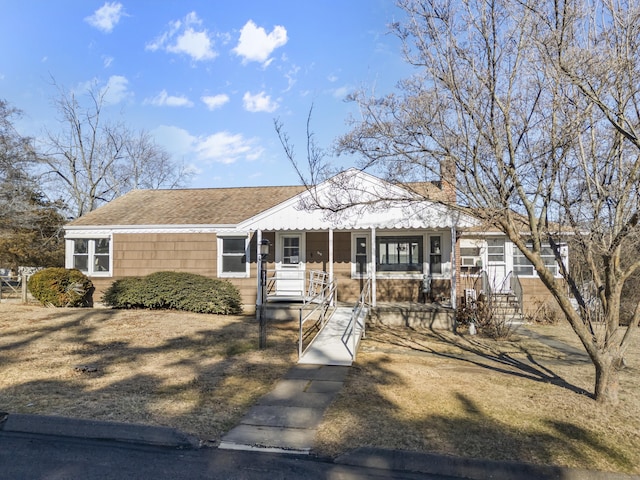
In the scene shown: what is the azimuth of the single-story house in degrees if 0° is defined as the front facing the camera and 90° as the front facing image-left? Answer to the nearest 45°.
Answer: approximately 0°

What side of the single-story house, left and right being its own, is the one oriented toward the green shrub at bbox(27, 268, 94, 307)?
right

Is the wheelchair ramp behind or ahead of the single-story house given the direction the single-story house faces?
ahead

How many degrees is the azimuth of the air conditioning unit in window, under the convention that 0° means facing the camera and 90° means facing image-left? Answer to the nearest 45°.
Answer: approximately 0°
